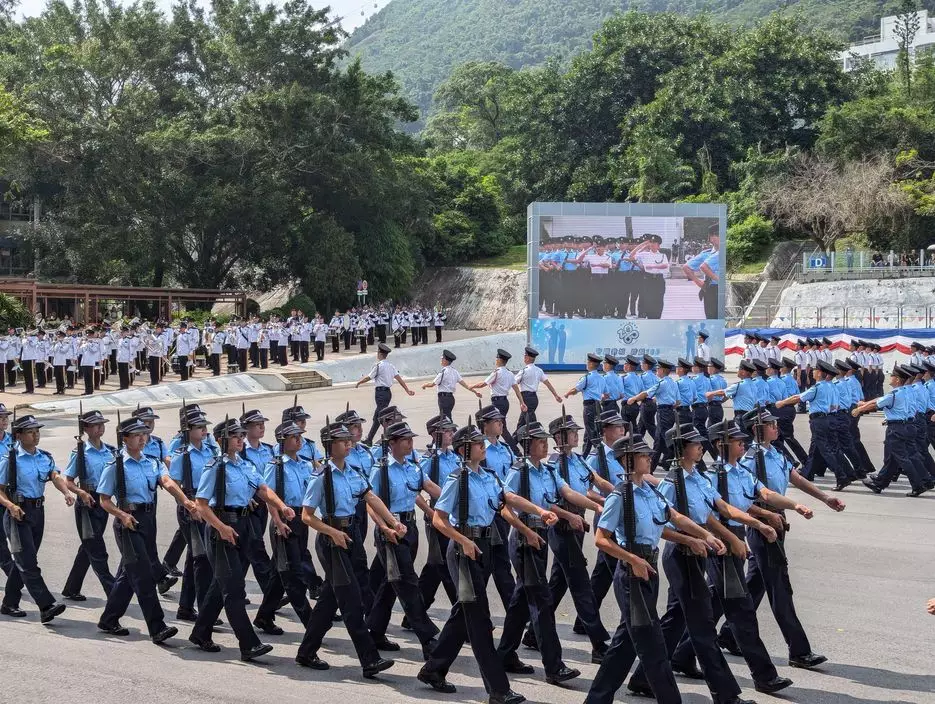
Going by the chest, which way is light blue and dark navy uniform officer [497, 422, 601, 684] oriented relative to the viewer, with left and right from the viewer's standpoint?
facing the viewer and to the right of the viewer

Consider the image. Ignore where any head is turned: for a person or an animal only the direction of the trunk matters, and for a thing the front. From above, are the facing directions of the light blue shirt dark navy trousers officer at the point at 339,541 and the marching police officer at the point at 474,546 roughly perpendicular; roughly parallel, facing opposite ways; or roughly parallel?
roughly parallel

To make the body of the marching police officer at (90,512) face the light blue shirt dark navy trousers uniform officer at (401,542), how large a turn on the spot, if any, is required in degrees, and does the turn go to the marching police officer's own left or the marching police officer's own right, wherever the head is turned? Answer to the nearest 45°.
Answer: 0° — they already face them

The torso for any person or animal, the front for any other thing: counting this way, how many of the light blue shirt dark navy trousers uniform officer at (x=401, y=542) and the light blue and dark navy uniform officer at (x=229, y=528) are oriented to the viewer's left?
0

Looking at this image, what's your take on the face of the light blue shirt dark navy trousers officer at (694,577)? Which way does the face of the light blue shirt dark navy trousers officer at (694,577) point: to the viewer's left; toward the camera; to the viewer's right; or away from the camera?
to the viewer's right

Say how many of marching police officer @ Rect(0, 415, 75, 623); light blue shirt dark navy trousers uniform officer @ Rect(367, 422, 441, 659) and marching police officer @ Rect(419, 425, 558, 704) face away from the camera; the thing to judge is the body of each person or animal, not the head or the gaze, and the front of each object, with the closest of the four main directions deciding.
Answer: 0

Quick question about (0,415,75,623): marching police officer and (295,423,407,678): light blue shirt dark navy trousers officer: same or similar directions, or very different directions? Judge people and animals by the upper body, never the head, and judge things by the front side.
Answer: same or similar directions

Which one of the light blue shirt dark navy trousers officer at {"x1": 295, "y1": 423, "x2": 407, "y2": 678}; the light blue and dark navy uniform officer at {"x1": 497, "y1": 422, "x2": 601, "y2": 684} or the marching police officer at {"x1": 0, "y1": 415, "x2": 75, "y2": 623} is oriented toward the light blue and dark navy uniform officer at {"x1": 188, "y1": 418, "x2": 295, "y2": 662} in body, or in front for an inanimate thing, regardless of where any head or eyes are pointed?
the marching police officer

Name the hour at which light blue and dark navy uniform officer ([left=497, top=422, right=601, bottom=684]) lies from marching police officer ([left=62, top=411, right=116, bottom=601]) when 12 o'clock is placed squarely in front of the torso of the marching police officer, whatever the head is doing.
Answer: The light blue and dark navy uniform officer is roughly at 12 o'clock from the marching police officer.

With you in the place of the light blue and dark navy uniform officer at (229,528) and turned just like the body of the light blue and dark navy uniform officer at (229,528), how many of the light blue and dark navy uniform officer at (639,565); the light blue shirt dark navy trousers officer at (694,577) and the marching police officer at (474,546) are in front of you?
3
